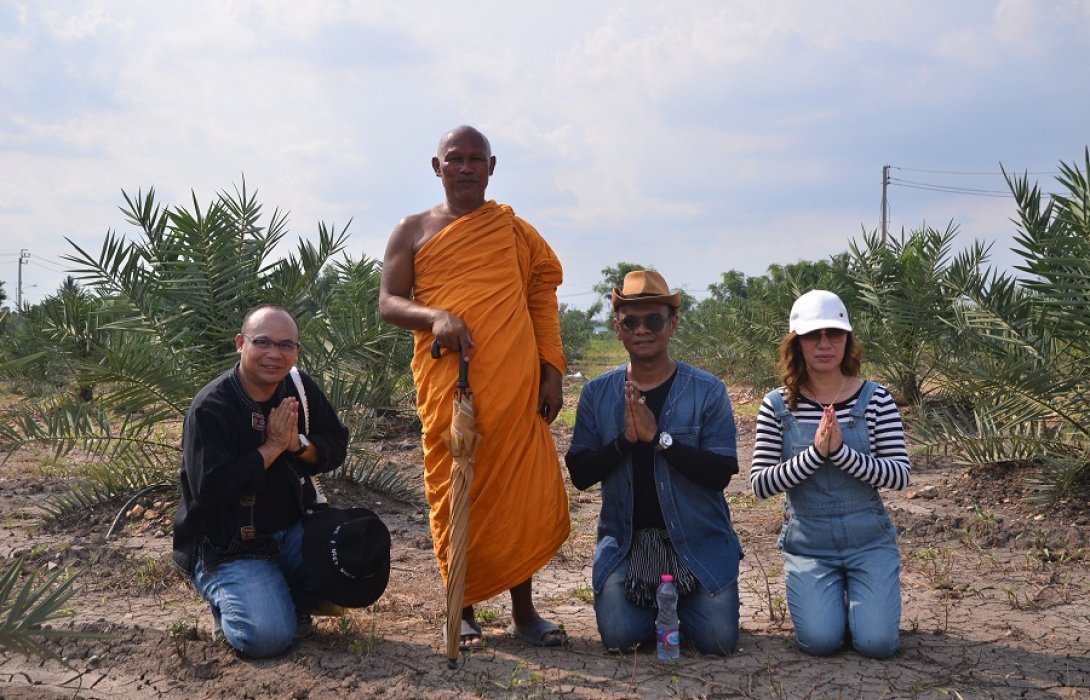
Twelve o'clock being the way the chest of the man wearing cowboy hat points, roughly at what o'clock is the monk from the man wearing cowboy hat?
The monk is roughly at 3 o'clock from the man wearing cowboy hat.

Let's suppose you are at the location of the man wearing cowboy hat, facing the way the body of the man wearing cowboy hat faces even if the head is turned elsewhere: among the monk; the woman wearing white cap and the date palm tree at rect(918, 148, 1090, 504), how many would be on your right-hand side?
1

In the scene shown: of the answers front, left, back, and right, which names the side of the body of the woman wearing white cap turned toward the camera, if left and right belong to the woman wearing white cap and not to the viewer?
front

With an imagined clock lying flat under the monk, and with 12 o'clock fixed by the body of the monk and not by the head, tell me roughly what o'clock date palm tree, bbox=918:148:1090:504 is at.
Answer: The date palm tree is roughly at 8 o'clock from the monk.

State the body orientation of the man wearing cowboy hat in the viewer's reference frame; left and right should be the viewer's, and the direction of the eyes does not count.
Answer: facing the viewer

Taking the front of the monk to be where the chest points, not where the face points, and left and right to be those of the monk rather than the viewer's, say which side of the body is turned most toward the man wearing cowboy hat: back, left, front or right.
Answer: left

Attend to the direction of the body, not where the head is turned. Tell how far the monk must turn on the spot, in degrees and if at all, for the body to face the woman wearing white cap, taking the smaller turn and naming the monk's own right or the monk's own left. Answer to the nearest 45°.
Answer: approximately 90° to the monk's own left

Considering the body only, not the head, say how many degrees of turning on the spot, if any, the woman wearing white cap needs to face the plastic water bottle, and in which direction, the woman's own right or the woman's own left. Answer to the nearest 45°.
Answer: approximately 45° to the woman's own right

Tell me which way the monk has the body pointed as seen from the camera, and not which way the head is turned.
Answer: toward the camera
